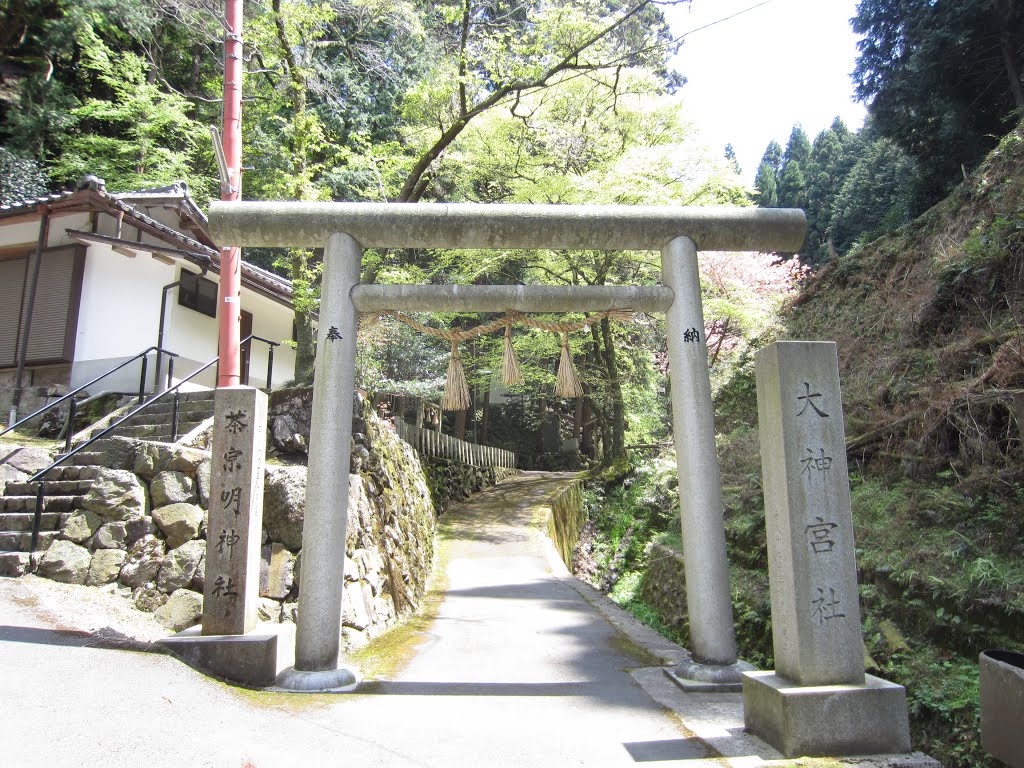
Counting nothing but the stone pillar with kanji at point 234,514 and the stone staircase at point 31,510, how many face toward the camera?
2

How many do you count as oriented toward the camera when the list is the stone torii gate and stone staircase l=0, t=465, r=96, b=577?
2

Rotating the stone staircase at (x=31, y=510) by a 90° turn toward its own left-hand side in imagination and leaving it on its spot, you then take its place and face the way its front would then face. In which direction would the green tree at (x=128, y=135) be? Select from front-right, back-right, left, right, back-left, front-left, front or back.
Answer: left

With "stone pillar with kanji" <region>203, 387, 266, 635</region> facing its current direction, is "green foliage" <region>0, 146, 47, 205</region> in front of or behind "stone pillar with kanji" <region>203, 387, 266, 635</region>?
behind

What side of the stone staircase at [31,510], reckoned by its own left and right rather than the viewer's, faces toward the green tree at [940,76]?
left

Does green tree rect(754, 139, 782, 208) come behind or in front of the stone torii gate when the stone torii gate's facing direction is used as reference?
behind

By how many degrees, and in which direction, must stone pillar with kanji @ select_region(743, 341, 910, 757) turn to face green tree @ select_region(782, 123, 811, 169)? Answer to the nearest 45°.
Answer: approximately 180°

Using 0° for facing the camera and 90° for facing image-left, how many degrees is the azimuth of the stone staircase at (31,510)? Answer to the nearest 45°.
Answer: approximately 0°

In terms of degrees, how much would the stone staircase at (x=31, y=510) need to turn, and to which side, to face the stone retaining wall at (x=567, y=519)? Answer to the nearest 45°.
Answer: approximately 90° to its left

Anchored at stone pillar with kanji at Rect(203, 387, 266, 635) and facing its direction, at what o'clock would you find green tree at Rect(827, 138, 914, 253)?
The green tree is roughly at 8 o'clock from the stone pillar with kanji.

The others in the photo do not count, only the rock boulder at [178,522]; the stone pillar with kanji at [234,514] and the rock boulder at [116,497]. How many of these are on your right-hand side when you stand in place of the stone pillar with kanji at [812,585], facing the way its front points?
3

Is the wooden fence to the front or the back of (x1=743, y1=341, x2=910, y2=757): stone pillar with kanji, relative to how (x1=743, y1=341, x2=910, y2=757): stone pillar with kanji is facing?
to the back

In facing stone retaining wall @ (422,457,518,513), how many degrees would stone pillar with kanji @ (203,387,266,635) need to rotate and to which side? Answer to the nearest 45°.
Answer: approximately 135° to its left

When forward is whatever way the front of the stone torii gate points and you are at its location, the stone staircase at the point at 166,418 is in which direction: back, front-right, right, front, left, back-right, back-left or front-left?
back-right
